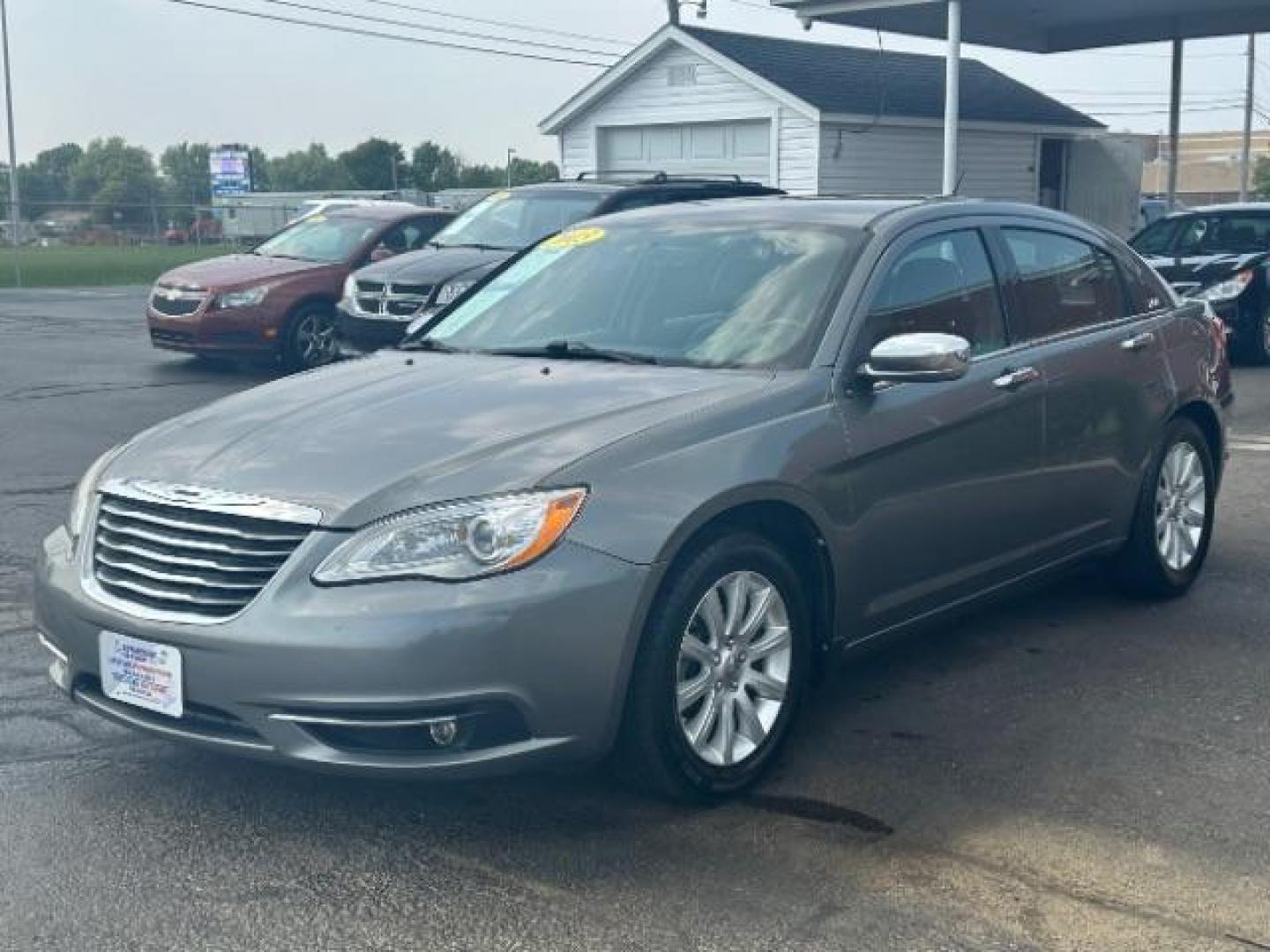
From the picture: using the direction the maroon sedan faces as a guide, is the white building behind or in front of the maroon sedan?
behind

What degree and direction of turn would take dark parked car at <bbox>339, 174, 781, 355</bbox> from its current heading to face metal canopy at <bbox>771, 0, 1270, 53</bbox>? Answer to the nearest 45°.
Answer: approximately 180°

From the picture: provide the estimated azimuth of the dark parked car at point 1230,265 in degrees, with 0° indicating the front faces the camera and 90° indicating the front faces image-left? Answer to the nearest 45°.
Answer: approximately 45°

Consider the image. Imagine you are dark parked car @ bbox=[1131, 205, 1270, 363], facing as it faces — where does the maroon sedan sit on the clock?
The maroon sedan is roughly at 1 o'clock from the dark parked car.

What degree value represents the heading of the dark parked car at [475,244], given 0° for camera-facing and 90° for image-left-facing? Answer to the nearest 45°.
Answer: approximately 45°

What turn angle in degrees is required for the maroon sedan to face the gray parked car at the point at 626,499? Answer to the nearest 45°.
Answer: approximately 45° to its left

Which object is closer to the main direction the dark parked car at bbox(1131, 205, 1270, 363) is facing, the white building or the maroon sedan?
the maroon sedan

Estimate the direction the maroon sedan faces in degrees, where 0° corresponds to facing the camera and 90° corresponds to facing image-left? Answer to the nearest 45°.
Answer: approximately 45°

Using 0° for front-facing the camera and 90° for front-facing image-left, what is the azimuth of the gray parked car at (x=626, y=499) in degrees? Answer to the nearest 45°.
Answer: approximately 45°
